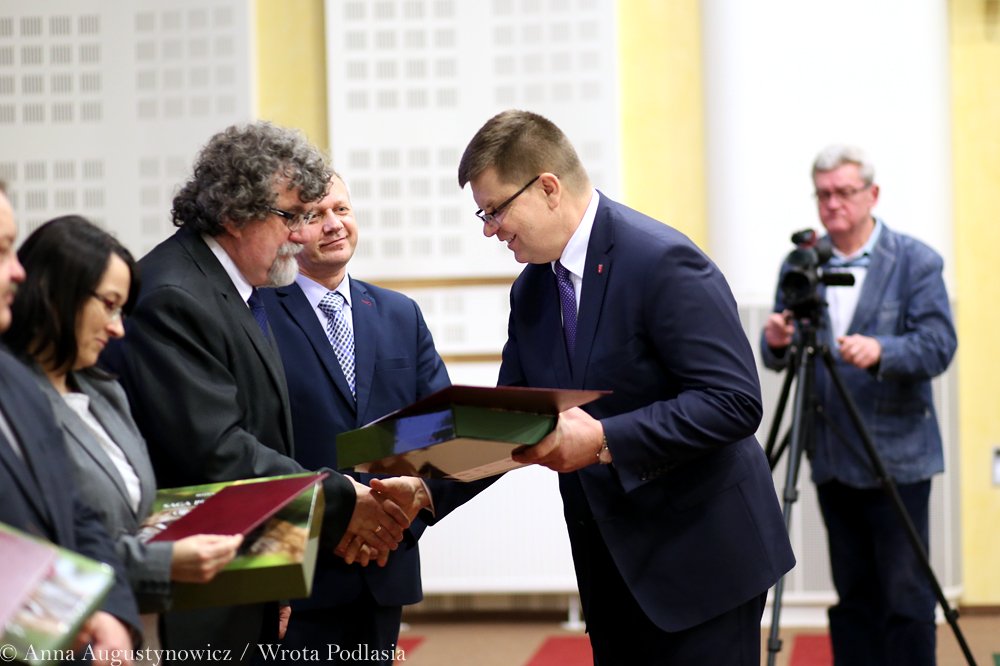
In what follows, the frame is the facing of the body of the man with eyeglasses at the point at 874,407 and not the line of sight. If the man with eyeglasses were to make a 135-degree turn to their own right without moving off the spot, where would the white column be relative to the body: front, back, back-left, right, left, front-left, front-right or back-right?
front

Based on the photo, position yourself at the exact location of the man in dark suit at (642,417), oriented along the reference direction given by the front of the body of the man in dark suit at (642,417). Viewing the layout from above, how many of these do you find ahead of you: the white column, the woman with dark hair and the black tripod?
1

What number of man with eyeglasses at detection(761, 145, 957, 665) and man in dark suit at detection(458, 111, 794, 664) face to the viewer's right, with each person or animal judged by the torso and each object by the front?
0

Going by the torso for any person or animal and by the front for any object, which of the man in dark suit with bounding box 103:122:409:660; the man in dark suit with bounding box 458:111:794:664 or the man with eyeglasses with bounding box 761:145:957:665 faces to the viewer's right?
the man in dark suit with bounding box 103:122:409:660

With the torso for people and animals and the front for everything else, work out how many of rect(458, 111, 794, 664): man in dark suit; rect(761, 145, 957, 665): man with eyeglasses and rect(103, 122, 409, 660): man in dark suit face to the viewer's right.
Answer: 1

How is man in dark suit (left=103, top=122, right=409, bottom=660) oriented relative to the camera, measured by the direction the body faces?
to the viewer's right

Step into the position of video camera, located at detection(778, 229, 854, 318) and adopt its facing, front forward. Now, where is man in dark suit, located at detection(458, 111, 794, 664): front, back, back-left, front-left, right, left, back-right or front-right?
front-left

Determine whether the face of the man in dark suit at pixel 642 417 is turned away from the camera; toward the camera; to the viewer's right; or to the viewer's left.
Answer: to the viewer's left
